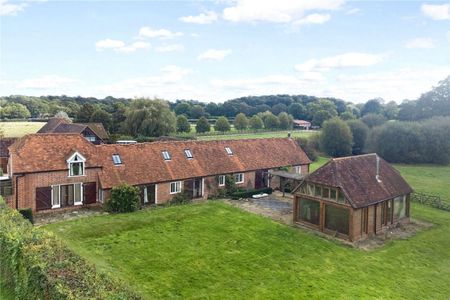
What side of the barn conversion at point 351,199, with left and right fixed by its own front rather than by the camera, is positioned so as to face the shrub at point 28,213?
front

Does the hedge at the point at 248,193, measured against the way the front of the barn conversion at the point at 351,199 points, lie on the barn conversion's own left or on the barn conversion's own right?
on the barn conversion's own right

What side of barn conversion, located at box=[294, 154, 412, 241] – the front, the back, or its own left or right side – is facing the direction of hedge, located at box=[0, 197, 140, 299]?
front

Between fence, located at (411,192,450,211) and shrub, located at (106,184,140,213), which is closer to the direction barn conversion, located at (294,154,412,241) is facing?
the shrub

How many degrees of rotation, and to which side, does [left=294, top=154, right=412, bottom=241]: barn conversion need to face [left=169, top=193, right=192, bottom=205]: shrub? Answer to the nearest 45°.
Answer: approximately 45° to its right

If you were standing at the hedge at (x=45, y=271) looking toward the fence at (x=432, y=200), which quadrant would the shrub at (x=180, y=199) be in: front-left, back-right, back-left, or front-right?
front-left

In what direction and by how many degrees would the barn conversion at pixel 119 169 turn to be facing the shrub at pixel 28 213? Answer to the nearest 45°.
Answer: approximately 90° to its right

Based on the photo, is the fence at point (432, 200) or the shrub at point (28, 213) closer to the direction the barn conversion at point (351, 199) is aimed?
the shrub

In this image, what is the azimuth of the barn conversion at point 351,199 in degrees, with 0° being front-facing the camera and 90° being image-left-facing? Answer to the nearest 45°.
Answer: approximately 45°

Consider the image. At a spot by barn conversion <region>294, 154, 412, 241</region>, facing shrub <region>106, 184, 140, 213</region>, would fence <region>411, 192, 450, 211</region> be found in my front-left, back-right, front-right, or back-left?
back-right

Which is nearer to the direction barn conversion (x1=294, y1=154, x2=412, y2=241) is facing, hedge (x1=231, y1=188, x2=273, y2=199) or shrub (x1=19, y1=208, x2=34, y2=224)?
the shrub

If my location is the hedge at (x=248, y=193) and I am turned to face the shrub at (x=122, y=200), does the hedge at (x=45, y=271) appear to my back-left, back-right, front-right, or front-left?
front-left
